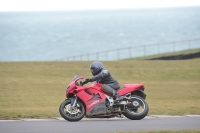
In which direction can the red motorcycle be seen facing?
to the viewer's left

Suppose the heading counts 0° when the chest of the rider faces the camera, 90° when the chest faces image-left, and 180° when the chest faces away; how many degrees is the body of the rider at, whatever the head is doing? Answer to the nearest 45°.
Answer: approximately 90°
